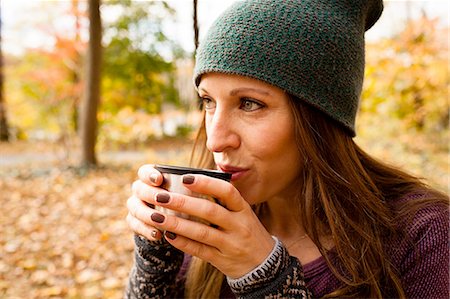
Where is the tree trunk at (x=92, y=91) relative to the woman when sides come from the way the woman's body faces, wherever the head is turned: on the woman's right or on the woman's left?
on the woman's right

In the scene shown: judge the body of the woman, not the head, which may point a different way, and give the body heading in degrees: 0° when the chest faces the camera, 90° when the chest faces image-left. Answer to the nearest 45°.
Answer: approximately 45°

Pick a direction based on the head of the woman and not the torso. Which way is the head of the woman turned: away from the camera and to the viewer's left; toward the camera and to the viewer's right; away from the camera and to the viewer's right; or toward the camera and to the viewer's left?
toward the camera and to the viewer's left
